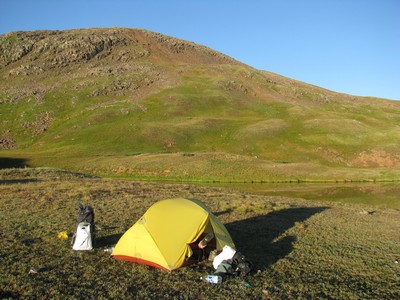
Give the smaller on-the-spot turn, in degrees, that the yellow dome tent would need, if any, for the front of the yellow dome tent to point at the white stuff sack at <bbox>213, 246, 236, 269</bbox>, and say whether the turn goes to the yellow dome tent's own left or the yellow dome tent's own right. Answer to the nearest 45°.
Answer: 0° — it already faces it

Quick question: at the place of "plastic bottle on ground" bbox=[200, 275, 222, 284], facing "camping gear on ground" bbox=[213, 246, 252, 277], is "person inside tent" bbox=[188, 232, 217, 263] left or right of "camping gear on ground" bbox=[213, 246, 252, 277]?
left

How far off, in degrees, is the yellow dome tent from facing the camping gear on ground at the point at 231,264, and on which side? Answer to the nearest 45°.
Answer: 0° — it already faces it

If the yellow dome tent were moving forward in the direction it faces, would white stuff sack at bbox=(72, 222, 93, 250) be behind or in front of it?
behind

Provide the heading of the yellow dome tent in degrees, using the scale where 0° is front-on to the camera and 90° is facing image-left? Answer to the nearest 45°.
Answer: approximately 315°

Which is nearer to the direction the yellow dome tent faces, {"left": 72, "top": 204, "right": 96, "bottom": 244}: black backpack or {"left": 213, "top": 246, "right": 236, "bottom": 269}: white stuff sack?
the white stuff sack

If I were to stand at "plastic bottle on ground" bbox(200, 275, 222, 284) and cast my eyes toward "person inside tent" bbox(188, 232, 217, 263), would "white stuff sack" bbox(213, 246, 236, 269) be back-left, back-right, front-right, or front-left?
front-right

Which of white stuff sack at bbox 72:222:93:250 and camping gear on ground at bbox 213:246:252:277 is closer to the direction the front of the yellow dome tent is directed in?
the camping gear on ground

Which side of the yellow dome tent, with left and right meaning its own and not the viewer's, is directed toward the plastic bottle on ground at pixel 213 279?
front

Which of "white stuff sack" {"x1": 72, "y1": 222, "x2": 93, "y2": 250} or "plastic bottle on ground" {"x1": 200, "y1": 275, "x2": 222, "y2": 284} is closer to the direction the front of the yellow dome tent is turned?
the plastic bottle on ground

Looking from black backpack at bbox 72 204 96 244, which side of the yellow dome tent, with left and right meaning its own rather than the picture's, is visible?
back
